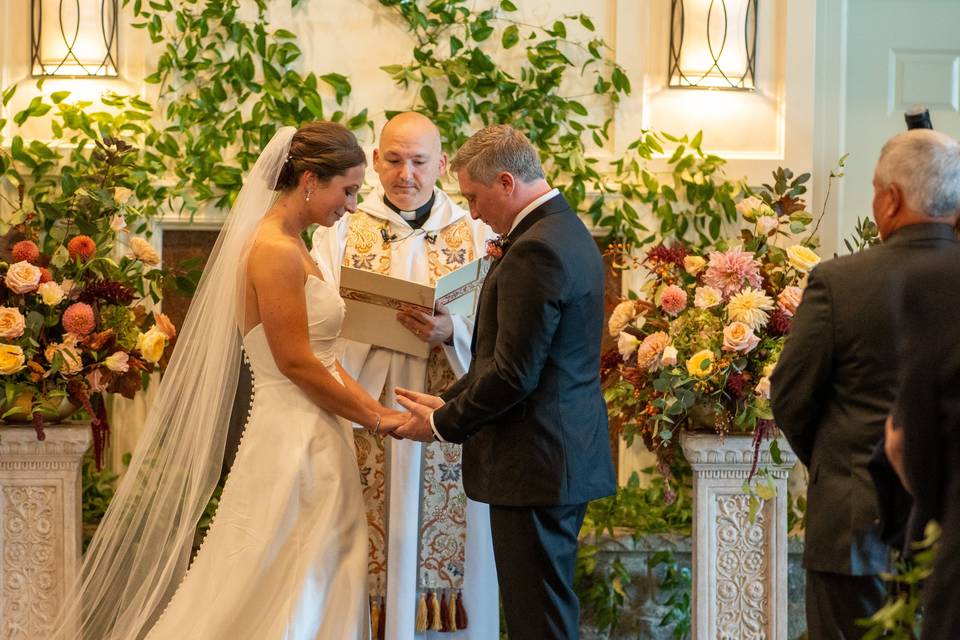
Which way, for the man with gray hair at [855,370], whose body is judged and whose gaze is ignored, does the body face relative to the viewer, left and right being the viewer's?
facing away from the viewer and to the left of the viewer

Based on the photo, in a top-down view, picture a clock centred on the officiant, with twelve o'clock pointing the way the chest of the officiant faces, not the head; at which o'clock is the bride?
The bride is roughly at 1 o'clock from the officiant.

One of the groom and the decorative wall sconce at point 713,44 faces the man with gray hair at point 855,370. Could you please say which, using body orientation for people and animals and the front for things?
the decorative wall sconce

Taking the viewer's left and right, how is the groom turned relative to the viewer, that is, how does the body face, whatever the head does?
facing to the left of the viewer

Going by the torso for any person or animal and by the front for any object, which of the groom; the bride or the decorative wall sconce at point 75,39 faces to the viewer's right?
the bride

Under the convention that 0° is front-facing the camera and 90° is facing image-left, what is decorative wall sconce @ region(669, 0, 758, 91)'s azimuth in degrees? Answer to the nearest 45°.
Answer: approximately 0°

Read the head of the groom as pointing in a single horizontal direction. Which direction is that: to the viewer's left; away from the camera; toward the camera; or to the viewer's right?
to the viewer's left

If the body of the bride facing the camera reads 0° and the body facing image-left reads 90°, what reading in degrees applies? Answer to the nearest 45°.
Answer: approximately 270°

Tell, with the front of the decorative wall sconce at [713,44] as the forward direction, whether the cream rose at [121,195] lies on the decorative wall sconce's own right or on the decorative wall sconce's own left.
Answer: on the decorative wall sconce's own right

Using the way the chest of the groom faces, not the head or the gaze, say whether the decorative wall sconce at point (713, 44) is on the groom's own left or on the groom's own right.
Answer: on the groom's own right
